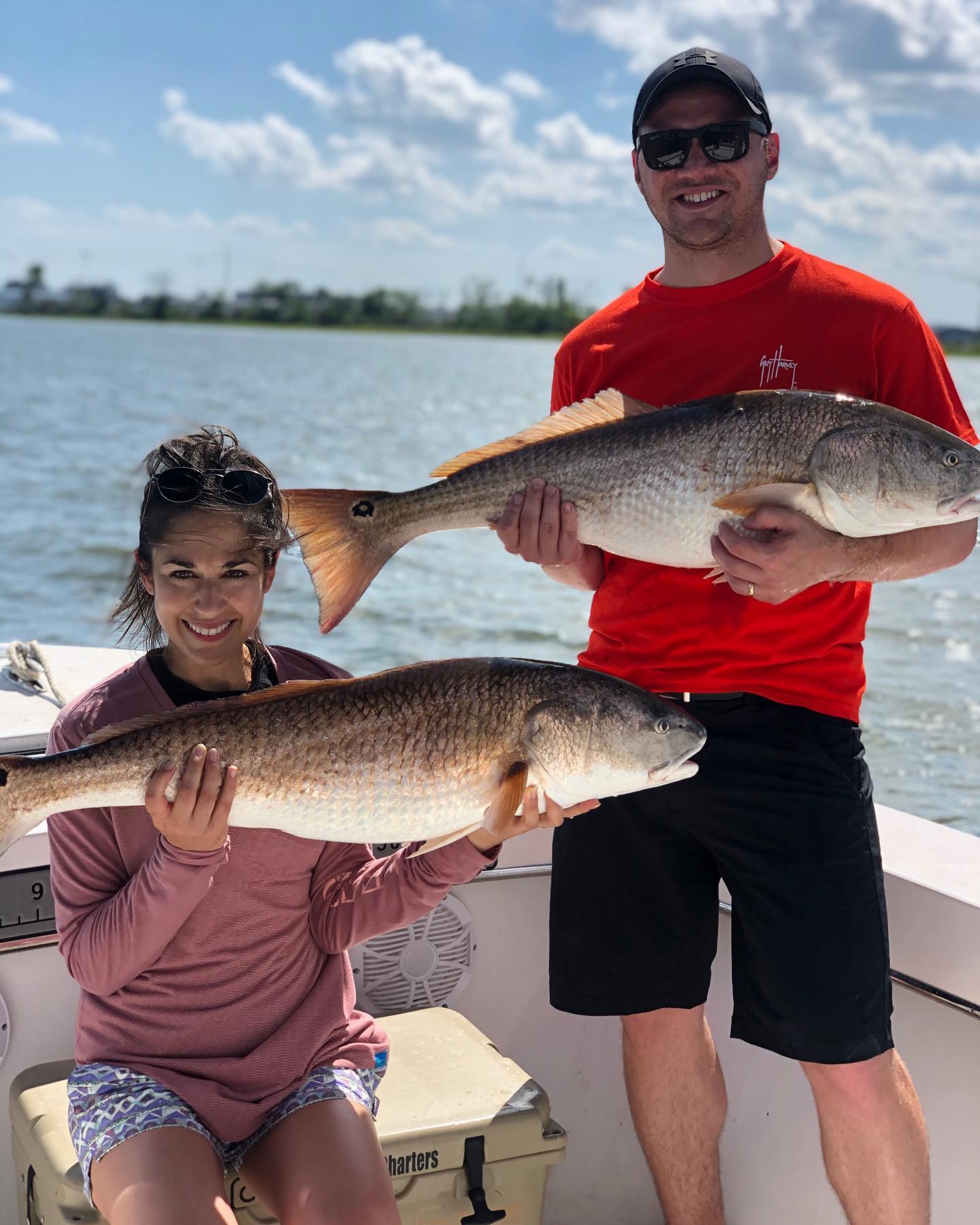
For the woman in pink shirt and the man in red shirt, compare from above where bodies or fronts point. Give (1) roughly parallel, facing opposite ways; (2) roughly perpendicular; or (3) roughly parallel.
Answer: roughly parallel

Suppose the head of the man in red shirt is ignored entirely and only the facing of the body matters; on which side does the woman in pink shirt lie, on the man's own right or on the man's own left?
on the man's own right

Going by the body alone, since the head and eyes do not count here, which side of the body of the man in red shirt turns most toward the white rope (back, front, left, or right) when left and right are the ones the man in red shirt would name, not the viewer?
right

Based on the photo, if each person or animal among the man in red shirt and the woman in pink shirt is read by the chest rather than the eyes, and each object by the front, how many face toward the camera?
2

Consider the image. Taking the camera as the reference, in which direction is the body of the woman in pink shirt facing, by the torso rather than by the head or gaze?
toward the camera

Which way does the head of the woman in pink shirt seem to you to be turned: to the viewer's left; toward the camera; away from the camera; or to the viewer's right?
toward the camera

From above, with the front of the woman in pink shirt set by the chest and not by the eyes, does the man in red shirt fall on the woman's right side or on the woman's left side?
on the woman's left side

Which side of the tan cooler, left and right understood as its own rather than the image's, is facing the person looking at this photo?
front

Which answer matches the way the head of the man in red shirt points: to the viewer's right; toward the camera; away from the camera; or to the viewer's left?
toward the camera
